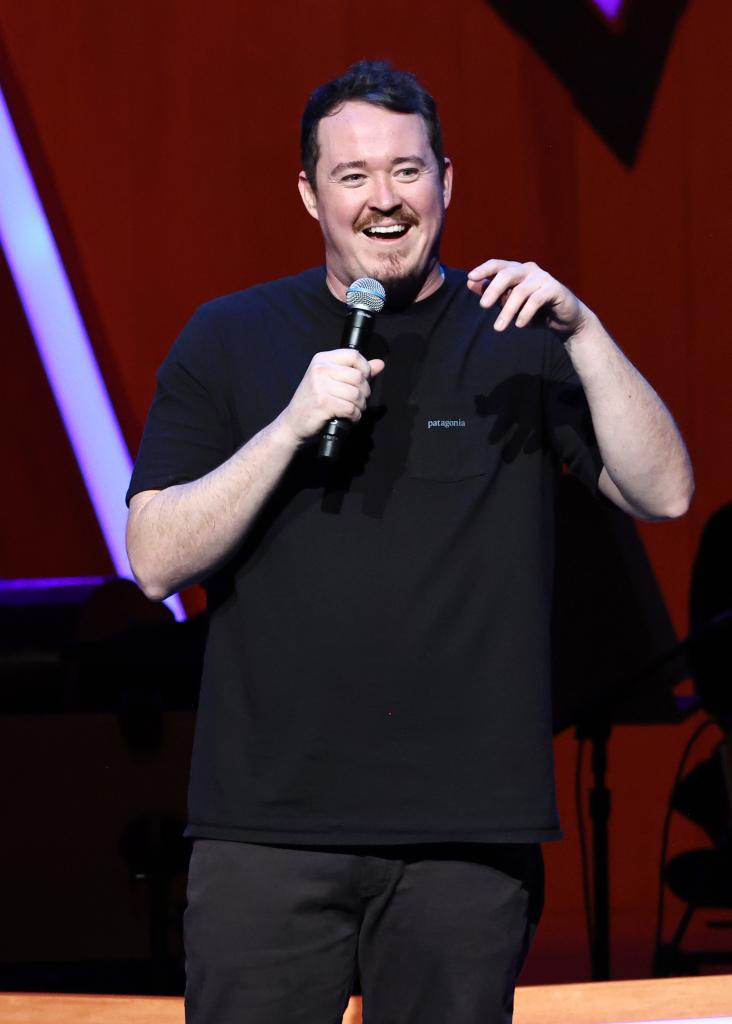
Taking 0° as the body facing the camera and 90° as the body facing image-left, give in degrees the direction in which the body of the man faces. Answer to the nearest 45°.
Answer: approximately 0°

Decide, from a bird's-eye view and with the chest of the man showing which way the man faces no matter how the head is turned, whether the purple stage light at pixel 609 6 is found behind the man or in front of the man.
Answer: behind
